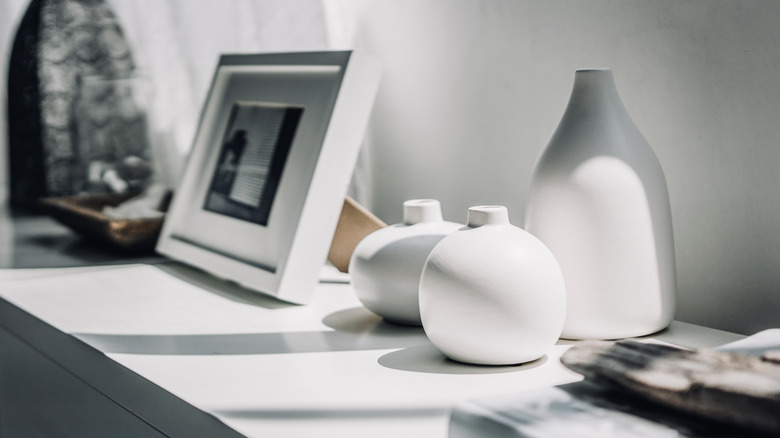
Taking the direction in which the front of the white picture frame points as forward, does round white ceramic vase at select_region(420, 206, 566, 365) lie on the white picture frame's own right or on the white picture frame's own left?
on the white picture frame's own left

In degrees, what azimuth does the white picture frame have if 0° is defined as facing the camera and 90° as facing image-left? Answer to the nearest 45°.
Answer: approximately 45°

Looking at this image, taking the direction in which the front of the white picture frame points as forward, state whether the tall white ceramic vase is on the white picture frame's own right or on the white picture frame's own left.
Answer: on the white picture frame's own left
